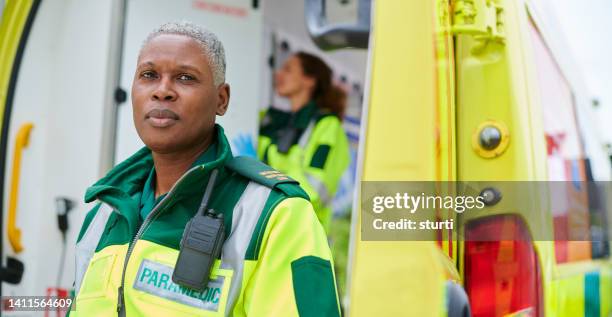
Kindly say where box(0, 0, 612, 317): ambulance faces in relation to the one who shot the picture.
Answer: facing away from the viewer and to the right of the viewer

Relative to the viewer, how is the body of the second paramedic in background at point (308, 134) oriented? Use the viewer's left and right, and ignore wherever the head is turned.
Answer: facing the viewer and to the left of the viewer

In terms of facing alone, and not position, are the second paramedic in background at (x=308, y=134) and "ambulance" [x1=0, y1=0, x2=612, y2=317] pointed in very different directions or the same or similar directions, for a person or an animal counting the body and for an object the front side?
very different directions
